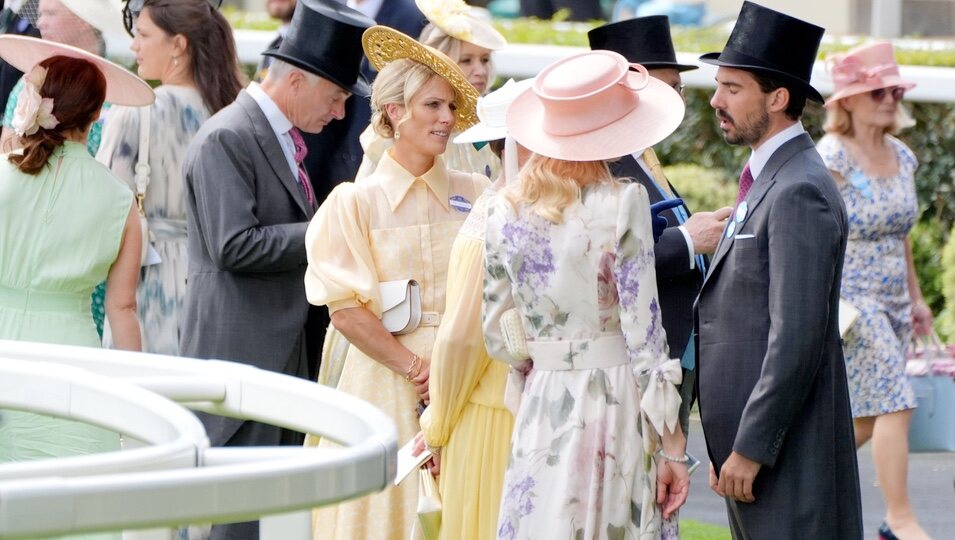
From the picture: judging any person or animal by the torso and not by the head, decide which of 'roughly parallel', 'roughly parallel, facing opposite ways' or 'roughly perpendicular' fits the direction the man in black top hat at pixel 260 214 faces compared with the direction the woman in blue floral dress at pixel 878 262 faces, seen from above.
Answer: roughly perpendicular

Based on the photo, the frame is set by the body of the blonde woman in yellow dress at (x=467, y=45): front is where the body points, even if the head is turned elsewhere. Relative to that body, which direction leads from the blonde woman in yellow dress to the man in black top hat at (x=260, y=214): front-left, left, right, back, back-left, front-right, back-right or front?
right

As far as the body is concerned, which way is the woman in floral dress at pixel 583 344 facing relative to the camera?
away from the camera

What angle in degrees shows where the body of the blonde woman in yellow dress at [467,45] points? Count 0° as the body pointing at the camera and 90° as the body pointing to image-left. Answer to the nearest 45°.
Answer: approximately 315°

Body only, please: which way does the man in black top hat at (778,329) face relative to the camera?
to the viewer's left

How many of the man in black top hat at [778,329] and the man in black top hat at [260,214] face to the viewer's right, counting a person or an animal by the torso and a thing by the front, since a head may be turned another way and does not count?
1

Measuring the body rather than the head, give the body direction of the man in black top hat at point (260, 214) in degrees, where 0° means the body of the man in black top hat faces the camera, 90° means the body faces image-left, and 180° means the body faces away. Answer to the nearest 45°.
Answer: approximately 270°

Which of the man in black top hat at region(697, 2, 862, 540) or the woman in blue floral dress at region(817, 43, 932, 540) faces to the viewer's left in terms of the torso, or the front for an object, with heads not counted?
the man in black top hat

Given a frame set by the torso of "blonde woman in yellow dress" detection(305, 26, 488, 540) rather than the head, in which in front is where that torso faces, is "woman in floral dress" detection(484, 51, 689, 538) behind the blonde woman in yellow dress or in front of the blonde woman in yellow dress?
in front

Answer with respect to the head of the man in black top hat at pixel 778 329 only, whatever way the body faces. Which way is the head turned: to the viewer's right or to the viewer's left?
to the viewer's left

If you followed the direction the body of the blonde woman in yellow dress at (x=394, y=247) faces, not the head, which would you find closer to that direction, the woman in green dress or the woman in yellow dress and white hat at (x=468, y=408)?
the woman in yellow dress and white hat

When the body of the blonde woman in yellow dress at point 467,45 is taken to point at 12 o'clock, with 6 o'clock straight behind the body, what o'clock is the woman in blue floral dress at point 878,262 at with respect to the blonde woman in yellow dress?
The woman in blue floral dress is roughly at 10 o'clock from the blonde woman in yellow dress.
